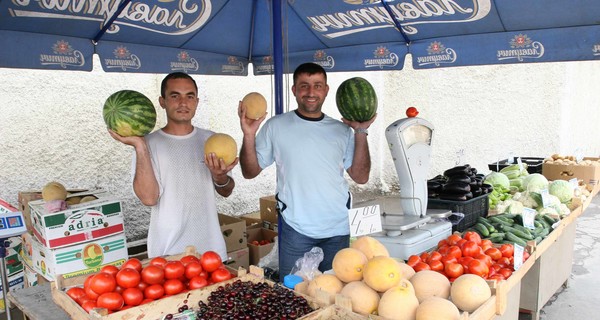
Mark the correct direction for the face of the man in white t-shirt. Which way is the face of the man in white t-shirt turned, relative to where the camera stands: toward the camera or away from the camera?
toward the camera

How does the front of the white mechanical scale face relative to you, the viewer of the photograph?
facing the viewer and to the right of the viewer

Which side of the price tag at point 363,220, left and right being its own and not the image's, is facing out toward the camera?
front

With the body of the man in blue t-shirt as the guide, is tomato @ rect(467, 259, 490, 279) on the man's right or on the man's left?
on the man's left

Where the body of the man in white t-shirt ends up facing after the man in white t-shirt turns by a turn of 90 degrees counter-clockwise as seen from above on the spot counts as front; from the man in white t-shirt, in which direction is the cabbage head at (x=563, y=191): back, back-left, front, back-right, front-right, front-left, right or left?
front

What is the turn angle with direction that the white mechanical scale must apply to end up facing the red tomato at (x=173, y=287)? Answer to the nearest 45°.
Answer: approximately 90° to its right

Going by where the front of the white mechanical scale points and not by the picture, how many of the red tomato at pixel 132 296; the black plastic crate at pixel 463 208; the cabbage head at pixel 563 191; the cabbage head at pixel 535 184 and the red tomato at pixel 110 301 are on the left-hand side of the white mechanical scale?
3

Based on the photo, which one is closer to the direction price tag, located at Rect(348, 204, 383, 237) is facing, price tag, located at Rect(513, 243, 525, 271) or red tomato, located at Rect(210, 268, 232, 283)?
the red tomato

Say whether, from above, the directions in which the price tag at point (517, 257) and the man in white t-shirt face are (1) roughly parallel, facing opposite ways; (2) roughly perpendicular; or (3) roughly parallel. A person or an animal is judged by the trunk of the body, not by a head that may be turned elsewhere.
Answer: roughly parallel

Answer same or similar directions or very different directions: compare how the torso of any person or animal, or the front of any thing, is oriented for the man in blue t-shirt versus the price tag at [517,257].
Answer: same or similar directions

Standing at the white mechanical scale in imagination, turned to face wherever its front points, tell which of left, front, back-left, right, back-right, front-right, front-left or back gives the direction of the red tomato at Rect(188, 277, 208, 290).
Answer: right

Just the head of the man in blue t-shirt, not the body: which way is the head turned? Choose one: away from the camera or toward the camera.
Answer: toward the camera

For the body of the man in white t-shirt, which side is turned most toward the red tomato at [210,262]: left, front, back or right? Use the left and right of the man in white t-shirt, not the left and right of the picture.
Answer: front

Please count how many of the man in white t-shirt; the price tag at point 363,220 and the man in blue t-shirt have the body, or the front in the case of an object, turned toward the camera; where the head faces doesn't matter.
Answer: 3

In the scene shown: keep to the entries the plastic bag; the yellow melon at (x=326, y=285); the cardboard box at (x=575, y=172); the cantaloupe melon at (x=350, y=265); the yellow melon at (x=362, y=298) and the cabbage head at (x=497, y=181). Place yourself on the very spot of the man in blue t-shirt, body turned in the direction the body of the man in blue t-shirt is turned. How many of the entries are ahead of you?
4

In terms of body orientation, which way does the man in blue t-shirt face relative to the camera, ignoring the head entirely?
toward the camera
